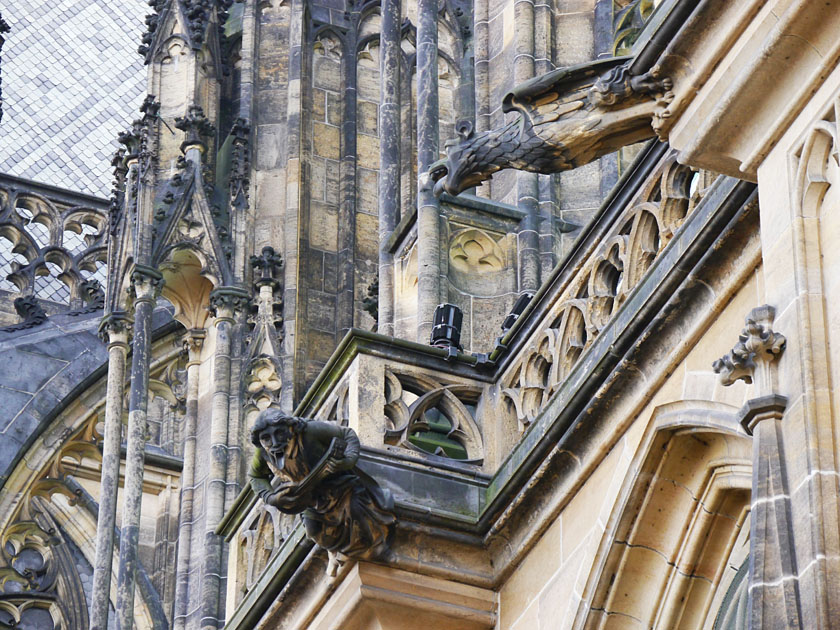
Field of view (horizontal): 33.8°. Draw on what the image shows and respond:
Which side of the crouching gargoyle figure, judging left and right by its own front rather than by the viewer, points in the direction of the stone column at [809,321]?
left

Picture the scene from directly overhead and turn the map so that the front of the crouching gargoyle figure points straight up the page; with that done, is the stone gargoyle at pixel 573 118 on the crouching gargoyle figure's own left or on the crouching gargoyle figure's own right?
on the crouching gargoyle figure's own left

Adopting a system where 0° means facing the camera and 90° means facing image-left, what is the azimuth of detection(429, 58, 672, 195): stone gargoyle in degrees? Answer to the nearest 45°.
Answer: approximately 90°

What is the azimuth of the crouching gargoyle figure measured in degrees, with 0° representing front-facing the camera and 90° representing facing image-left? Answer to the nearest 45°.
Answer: approximately 45°
